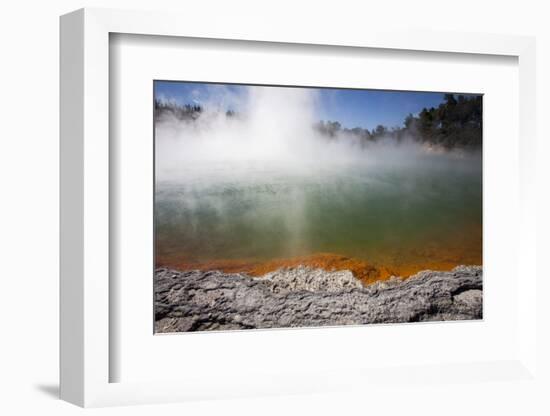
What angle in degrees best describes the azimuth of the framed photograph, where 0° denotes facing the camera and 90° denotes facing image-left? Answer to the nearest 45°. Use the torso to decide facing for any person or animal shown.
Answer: approximately 315°
